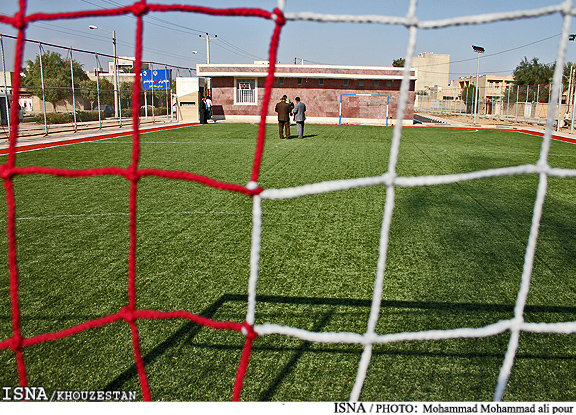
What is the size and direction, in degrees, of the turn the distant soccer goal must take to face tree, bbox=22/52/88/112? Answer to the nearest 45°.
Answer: approximately 45° to its right

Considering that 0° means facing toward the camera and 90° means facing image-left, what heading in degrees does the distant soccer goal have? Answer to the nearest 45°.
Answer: approximately 0°

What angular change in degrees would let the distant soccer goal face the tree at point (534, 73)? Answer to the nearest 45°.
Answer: approximately 135° to its left

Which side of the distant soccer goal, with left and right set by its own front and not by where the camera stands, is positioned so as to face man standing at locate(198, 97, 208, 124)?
right
